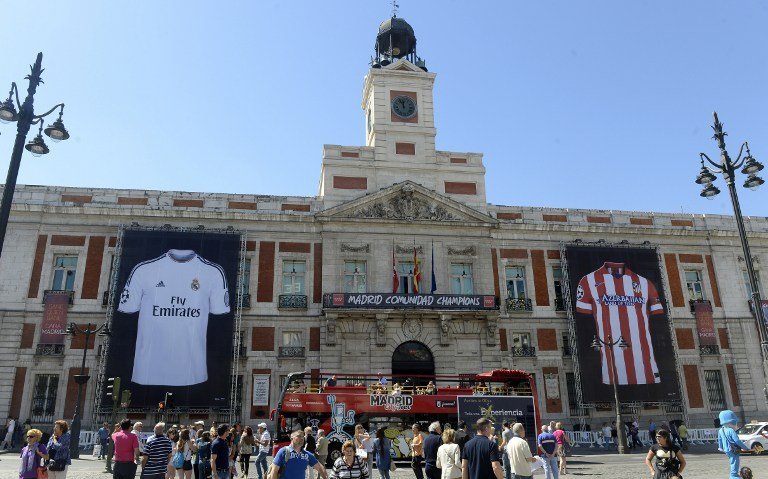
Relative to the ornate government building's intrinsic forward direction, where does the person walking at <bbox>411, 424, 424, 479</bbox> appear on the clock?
The person walking is roughly at 12 o'clock from the ornate government building.

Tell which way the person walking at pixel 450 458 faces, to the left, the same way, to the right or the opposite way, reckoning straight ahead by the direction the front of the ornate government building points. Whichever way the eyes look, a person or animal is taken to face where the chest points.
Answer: the opposite way

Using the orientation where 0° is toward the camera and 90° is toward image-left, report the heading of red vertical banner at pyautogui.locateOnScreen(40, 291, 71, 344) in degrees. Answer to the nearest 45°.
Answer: approximately 0°

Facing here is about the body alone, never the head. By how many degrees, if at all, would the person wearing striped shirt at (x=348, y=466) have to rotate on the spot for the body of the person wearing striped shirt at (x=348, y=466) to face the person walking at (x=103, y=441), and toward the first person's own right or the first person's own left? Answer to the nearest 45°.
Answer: approximately 135° to the first person's own right

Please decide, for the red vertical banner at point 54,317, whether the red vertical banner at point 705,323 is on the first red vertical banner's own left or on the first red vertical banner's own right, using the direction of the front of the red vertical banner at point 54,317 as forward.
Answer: on the first red vertical banner's own left

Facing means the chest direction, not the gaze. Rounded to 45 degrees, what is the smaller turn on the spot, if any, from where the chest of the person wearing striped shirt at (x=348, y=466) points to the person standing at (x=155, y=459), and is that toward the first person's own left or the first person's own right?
approximately 135° to the first person's own right

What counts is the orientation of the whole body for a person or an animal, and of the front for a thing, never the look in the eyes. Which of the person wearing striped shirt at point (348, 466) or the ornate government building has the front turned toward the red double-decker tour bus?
the ornate government building

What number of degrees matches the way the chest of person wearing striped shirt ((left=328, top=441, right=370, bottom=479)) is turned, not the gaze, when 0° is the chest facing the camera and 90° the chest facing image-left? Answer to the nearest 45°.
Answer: approximately 0°

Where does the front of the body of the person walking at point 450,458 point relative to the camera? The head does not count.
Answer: away from the camera

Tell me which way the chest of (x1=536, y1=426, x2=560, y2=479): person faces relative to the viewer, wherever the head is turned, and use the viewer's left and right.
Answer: facing away from the viewer
